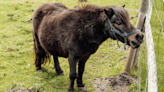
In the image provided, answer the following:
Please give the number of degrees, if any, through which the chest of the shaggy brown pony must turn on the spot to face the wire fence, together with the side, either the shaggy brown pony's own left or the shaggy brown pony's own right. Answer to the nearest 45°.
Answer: approximately 45° to the shaggy brown pony's own left

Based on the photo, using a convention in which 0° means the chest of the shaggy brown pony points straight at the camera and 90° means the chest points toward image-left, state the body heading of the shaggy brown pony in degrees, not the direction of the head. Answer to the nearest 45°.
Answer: approximately 315°
